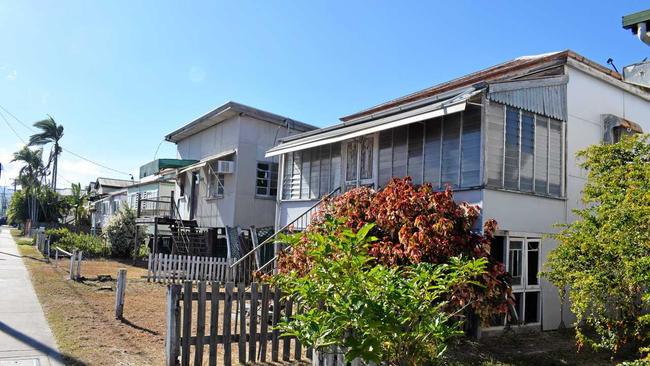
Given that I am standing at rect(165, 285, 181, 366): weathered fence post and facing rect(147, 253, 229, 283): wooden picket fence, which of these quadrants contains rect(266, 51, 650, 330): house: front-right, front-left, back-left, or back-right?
front-right

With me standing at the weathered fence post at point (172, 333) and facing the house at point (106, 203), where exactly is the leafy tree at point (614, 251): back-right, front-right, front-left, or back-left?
back-right

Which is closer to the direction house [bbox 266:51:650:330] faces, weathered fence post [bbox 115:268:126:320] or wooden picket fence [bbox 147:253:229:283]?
the weathered fence post

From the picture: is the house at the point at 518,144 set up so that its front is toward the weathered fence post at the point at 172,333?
yes

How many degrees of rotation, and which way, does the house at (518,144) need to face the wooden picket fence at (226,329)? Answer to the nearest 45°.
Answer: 0° — it already faces it

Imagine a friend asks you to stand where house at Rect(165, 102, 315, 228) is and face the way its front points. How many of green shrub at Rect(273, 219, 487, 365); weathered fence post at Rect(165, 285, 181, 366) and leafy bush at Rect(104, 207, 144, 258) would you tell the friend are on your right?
1

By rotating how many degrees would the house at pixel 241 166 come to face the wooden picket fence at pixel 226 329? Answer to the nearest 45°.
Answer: approximately 45° to its left

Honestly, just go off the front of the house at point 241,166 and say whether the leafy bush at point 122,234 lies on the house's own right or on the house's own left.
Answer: on the house's own right

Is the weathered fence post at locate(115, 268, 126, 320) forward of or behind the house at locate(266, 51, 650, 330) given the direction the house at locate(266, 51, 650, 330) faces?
forward

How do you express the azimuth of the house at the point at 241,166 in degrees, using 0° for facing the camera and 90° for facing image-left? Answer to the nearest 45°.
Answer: approximately 45°

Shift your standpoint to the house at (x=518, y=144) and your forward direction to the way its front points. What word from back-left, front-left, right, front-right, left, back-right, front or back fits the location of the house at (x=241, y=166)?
right

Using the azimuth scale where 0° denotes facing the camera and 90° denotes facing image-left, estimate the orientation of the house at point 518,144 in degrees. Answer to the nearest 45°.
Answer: approximately 45°

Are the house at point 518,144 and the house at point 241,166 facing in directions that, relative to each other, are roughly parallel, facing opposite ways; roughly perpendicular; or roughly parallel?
roughly parallel

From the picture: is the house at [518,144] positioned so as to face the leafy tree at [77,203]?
no

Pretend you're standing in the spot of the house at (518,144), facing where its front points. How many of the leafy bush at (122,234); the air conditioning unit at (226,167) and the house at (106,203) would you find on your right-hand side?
3

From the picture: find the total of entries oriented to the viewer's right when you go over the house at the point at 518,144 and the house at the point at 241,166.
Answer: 0

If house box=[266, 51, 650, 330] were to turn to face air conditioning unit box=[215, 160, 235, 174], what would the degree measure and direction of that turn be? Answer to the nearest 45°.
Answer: approximately 90° to its right

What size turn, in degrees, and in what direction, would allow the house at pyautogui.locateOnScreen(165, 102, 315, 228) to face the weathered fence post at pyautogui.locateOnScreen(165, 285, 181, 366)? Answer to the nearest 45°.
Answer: approximately 45° to its left
